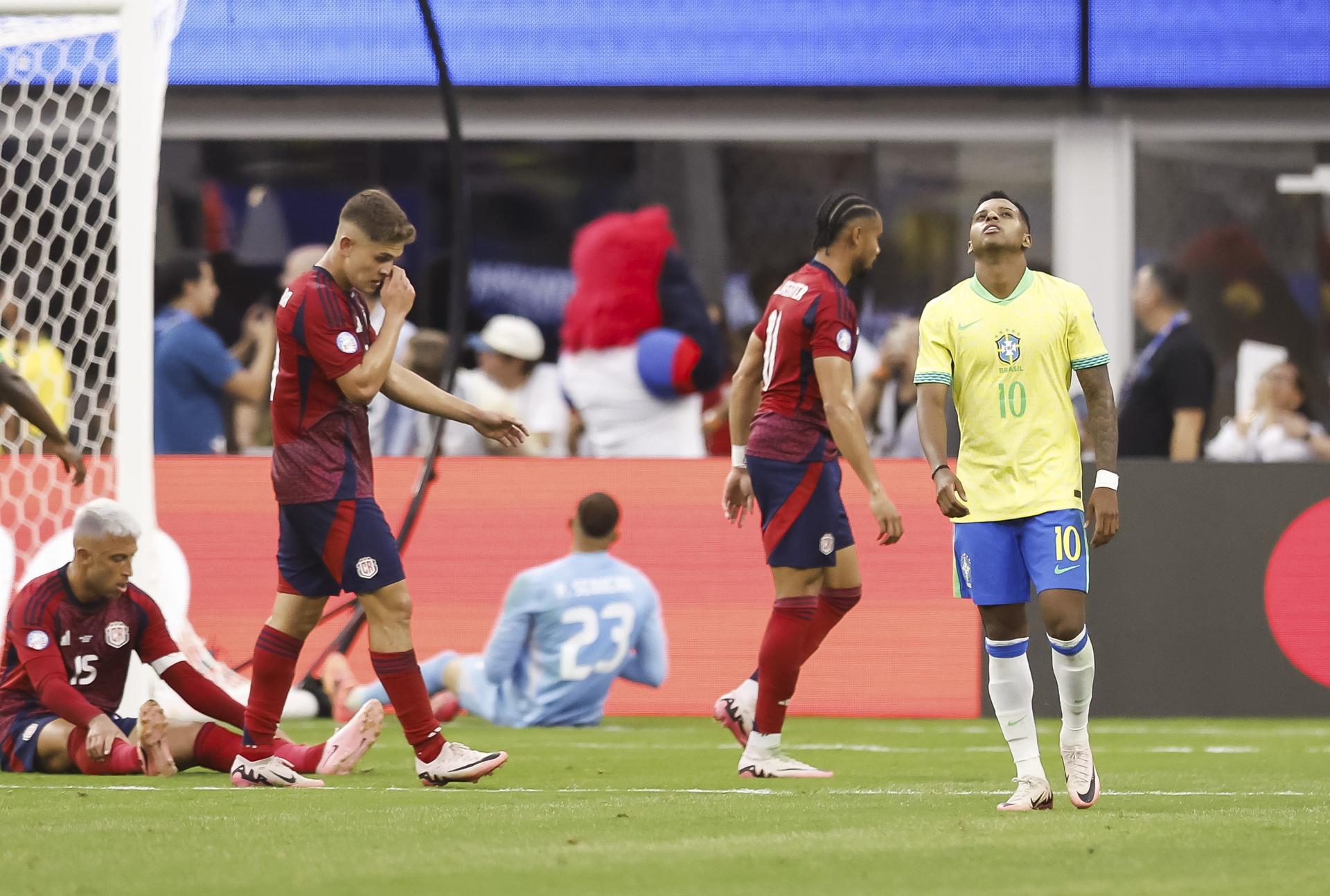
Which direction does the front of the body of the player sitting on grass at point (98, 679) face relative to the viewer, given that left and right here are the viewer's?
facing the viewer and to the right of the viewer

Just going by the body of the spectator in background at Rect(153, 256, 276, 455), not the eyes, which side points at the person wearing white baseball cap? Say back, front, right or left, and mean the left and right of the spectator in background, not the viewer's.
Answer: front

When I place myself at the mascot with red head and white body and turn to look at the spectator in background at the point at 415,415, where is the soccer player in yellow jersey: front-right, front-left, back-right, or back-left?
back-left

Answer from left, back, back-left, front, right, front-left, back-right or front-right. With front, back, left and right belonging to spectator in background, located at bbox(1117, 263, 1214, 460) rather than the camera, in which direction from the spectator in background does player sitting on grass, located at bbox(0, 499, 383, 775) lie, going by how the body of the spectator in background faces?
front-left

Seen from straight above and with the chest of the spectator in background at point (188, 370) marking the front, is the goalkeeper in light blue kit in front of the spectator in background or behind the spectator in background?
in front

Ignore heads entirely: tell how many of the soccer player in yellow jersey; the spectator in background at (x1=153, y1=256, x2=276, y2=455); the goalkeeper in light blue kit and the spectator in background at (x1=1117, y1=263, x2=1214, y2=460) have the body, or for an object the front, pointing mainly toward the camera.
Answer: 1

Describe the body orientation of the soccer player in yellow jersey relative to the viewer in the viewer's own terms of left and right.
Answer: facing the viewer

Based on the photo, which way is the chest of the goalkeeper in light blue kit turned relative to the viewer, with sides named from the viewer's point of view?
facing away from the viewer and to the left of the viewer

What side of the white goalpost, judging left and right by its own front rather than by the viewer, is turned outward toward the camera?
front

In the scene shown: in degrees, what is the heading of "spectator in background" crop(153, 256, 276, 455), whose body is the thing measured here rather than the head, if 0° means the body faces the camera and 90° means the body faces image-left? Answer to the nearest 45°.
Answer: approximately 270°

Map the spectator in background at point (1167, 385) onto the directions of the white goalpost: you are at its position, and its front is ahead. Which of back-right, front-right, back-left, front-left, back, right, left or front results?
left

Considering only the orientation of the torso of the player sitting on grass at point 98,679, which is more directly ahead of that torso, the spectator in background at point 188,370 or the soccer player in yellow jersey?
the soccer player in yellow jersey

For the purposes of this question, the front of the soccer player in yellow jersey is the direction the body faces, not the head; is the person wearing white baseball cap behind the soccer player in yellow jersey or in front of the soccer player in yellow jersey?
behind
